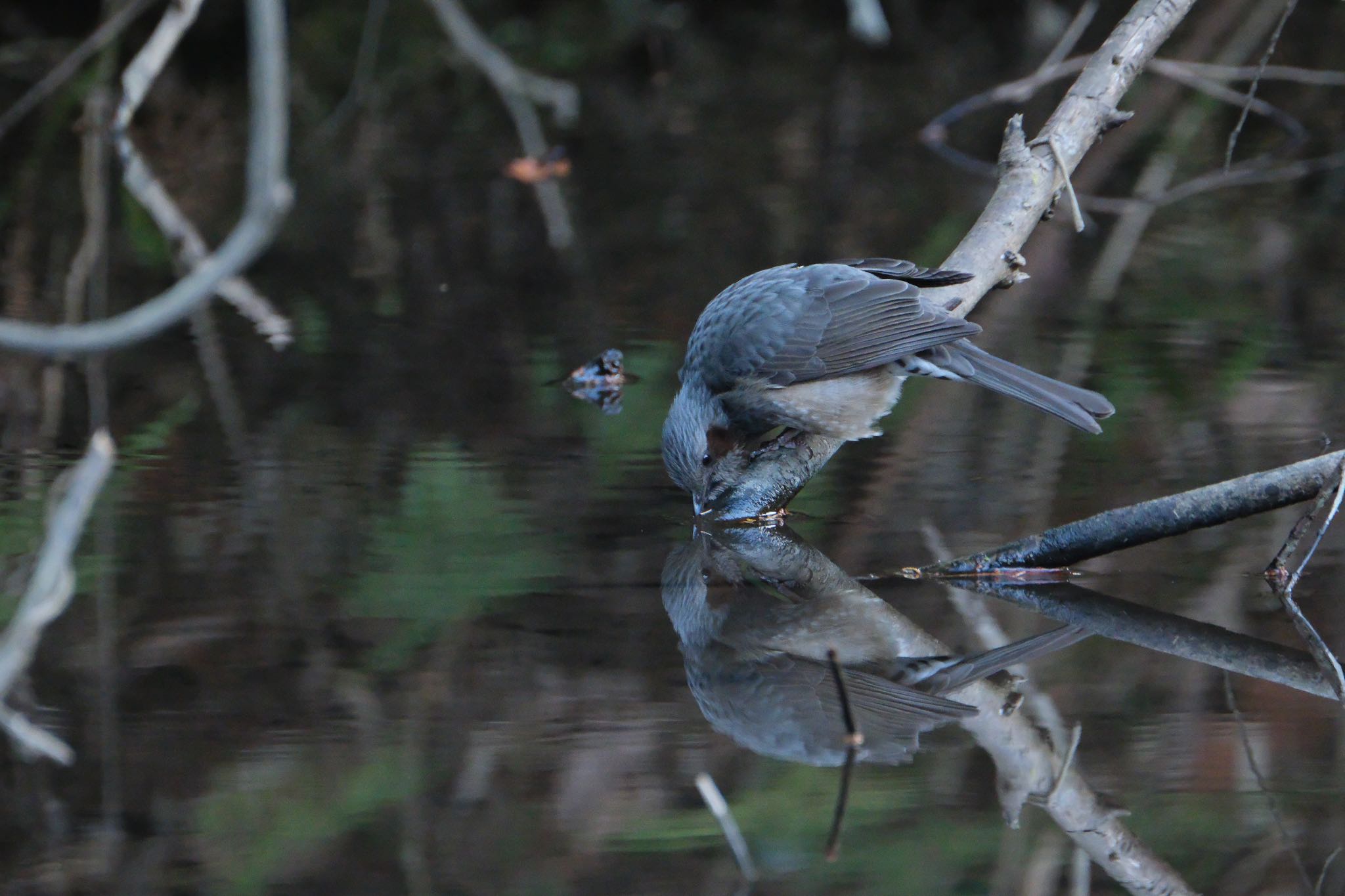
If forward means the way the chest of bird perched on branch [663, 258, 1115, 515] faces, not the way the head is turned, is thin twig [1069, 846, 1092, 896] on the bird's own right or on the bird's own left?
on the bird's own left

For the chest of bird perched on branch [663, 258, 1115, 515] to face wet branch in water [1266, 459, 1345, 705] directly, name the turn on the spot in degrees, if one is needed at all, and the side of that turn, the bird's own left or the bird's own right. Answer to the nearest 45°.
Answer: approximately 135° to the bird's own left

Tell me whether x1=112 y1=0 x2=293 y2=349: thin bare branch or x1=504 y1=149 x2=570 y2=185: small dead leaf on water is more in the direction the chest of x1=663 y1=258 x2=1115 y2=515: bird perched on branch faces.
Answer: the thin bare branch

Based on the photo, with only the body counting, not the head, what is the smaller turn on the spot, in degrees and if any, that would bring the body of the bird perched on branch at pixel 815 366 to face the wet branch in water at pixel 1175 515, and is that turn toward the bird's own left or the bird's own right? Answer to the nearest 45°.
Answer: approximately 135° to the bird's own left

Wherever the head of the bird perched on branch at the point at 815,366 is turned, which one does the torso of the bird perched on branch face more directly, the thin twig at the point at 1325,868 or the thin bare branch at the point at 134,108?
the thin bare branch

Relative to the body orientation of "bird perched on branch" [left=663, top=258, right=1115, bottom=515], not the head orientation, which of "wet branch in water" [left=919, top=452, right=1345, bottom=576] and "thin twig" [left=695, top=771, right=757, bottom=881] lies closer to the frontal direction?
the thin twig

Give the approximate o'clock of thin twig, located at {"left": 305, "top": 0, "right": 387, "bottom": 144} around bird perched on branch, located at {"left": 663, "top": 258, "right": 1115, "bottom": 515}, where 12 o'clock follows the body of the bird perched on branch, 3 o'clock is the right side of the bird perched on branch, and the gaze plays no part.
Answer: The thin twig is roughly at 2 o'clock from the bird perched on branch.

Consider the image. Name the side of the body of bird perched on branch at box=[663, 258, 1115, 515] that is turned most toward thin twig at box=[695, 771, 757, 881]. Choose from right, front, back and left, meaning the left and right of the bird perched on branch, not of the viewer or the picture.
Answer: left

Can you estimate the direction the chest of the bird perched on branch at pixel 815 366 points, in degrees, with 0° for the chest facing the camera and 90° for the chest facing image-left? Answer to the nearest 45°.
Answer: approximately 90°
